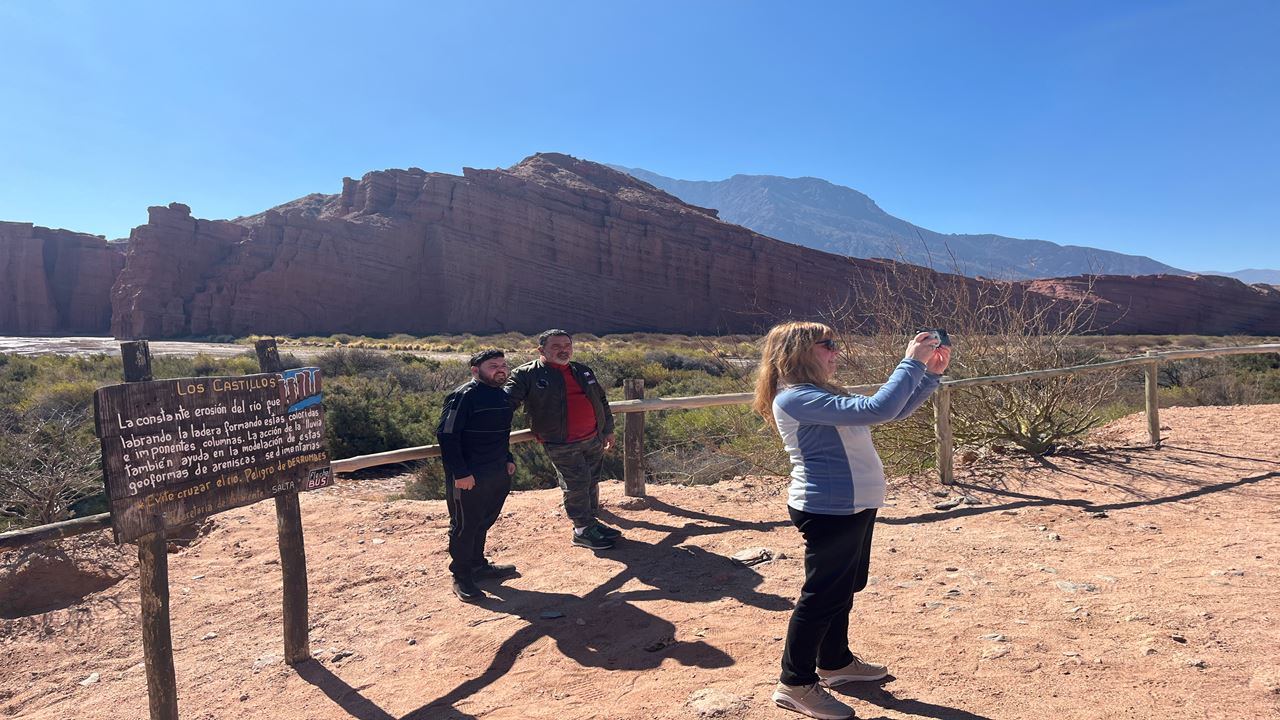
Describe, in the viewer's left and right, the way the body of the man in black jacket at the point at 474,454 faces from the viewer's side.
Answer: facing the viewer and to the right of the viewer

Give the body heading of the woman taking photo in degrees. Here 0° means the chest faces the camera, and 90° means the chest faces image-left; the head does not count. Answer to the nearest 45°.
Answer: approximately 270°

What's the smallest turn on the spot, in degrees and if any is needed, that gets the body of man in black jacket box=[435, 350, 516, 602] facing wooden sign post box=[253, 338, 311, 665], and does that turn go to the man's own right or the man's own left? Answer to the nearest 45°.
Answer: approximately 90° to the man's own right

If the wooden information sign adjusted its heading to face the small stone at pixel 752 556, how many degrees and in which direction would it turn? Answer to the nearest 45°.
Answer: approximately 45° to its left

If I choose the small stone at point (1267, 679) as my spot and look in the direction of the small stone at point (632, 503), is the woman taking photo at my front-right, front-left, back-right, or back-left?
front-left

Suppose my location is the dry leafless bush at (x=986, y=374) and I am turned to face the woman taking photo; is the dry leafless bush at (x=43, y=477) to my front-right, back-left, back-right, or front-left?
front-right

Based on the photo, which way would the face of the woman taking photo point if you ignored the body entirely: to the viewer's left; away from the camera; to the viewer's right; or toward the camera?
to the viewer's right

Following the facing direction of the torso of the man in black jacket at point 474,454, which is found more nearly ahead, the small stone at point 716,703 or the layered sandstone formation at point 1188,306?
the small stone
